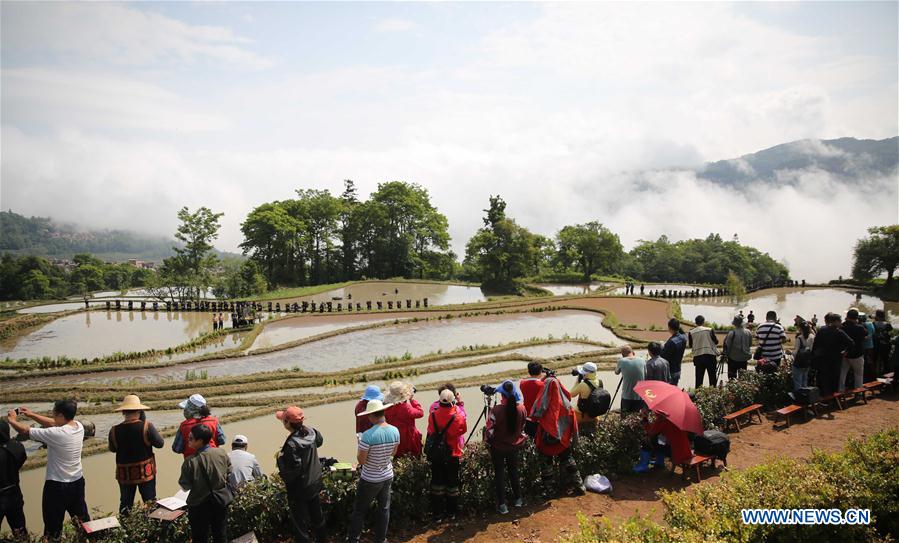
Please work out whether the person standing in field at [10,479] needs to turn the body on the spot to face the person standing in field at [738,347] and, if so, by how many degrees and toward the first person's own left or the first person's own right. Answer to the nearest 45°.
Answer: approximately 90° to the first person's own right

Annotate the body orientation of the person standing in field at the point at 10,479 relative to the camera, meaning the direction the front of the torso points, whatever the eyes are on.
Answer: away from the camera

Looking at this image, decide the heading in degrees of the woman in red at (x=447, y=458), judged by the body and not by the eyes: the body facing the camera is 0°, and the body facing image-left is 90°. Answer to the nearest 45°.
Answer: approximately 180°

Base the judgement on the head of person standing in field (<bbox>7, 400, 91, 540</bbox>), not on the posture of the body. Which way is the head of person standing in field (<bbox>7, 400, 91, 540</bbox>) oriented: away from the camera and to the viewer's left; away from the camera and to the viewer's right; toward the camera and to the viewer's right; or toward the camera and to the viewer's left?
away from the camera and to the viewer's left

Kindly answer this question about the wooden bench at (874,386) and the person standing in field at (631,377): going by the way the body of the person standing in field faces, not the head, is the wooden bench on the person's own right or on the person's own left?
on the person's own right

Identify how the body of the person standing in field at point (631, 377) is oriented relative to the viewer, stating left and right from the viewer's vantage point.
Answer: facing away from the viewer and to the left of the viewer

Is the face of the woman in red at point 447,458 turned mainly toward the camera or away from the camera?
away from the camera

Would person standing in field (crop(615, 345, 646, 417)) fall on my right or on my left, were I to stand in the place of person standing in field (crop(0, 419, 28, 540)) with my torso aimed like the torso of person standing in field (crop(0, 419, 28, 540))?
on my right

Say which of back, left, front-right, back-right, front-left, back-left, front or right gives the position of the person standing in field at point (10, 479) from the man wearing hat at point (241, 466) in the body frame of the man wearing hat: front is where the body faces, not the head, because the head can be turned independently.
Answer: left

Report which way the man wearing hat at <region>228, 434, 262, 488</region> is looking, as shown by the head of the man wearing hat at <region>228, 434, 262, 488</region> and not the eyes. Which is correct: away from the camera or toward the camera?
away from the camera

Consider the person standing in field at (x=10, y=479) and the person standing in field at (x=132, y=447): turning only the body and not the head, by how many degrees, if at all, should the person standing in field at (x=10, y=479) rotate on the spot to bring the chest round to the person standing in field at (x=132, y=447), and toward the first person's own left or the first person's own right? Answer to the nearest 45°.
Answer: approximately 90° to the first person's own right

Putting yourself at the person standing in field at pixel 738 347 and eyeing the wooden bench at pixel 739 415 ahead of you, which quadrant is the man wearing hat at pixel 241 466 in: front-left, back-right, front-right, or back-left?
front-right

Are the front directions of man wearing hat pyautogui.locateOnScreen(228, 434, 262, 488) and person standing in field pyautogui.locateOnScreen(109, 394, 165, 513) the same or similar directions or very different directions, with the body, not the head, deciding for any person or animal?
same or similar directions

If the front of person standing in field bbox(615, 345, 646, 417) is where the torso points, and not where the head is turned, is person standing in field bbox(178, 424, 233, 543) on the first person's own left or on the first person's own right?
on the first person's own left
